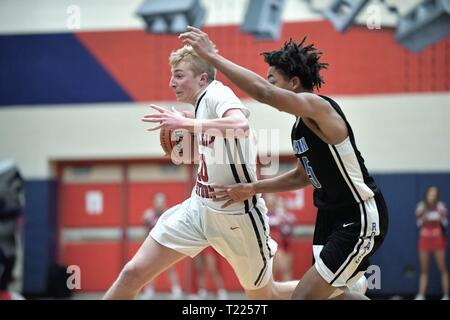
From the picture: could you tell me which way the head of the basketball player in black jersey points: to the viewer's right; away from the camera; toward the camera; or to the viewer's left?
to the viewer's left

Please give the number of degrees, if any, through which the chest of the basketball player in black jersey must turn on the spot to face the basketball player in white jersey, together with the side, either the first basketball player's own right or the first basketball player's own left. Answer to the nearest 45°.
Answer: approximately 45° to the first basketball player's own right

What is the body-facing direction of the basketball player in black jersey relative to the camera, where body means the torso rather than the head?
to the viewer's left
